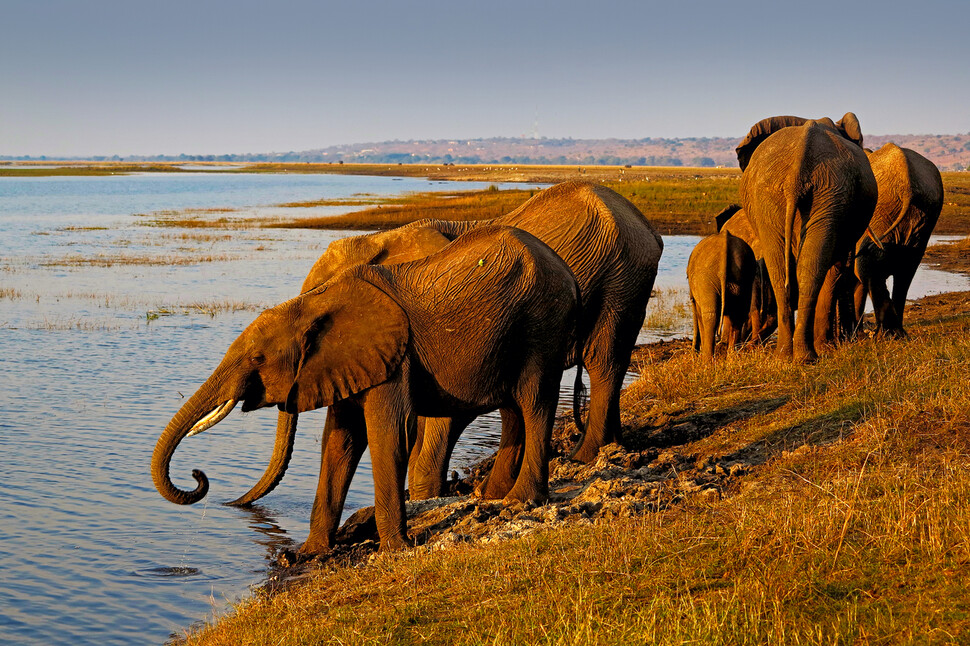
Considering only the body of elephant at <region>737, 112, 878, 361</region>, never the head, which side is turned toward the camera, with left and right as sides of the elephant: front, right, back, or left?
back

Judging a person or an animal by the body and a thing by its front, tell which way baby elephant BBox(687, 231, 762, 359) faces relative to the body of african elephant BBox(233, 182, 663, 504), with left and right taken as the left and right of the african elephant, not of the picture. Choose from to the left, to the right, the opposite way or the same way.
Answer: to the right

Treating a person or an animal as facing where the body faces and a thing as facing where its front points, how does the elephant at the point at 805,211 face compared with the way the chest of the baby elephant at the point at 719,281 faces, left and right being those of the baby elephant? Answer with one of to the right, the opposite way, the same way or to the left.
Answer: the same way

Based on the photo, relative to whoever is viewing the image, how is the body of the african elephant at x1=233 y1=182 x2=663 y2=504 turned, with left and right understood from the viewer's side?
facing to the left of the viewer

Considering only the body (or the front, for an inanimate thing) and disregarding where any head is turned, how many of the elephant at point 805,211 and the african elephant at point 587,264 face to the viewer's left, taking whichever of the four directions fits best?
1

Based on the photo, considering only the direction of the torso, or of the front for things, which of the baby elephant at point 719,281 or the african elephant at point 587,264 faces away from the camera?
the baby elephant

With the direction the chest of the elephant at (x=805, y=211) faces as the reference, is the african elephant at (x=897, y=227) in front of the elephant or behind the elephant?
in front

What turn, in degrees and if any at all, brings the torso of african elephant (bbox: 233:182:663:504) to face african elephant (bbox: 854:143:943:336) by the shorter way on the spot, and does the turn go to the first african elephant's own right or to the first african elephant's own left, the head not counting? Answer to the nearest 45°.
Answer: approximately 135° to the first african elephant's own right

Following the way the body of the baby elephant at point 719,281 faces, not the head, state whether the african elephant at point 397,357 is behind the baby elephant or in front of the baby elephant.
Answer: behind

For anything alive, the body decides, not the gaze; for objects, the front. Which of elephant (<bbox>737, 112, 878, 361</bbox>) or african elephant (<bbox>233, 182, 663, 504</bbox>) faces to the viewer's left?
the african elephant

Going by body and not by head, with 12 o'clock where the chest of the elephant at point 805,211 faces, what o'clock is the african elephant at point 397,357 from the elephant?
The african elephant is roughly at 7 o'clock from the elephant.

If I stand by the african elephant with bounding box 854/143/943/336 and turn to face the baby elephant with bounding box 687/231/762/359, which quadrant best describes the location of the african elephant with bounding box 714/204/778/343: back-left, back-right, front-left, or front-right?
front-right

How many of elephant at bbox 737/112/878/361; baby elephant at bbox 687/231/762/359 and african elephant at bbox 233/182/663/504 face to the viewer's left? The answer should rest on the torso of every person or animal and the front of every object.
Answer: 1

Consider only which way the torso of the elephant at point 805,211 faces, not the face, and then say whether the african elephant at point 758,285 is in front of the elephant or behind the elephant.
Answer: in front

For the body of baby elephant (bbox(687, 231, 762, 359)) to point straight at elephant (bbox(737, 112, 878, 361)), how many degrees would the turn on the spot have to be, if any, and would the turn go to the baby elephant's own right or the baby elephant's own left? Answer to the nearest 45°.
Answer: approximately 135° to the baby elephant's own right

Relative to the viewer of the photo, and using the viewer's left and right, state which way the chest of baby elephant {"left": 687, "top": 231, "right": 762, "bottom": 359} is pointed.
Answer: facing away from the viewer

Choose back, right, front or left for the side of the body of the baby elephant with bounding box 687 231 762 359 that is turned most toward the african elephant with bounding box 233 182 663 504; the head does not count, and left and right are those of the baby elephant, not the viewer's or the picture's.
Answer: back
